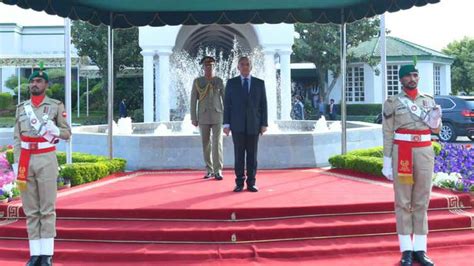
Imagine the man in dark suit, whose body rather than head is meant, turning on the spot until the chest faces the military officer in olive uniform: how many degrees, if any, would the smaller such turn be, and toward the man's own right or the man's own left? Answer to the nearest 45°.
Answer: approximately 135° to the man's own right

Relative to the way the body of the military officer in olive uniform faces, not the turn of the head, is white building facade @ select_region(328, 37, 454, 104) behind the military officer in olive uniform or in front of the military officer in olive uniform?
behind

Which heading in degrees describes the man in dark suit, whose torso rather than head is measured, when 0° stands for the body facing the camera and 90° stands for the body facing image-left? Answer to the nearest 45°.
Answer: approximately 0°

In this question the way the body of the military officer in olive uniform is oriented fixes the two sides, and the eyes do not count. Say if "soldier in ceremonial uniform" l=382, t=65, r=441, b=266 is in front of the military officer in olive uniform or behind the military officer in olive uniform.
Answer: in front

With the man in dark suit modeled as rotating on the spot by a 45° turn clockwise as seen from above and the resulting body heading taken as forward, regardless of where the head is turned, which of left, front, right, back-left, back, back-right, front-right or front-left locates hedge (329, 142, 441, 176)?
back

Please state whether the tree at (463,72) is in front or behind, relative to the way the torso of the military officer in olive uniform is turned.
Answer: behind

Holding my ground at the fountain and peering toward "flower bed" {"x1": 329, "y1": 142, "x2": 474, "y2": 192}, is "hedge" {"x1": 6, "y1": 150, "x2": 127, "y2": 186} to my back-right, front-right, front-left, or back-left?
back-right

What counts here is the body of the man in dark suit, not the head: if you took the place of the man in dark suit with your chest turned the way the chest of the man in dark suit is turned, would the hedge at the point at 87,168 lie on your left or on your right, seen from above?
on your right

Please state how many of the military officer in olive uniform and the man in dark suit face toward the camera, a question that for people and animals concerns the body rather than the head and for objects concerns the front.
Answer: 2

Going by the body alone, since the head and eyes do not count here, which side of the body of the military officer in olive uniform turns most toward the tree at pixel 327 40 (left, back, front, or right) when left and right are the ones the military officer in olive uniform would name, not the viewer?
back

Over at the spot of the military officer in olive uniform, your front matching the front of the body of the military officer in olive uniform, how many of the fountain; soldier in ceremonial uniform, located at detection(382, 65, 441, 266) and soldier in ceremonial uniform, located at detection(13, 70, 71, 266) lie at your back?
1

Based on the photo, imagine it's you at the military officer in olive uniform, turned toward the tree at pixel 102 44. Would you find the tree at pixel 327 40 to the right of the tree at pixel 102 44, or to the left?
right
